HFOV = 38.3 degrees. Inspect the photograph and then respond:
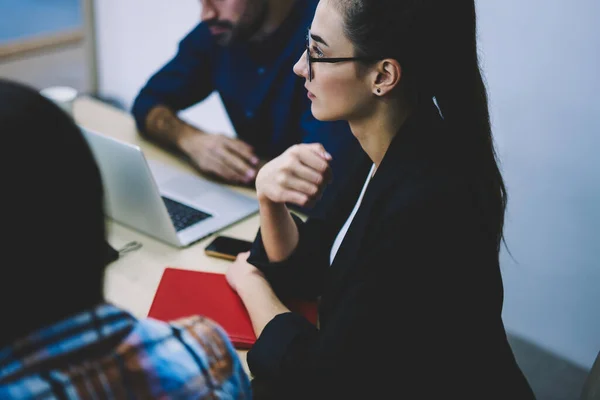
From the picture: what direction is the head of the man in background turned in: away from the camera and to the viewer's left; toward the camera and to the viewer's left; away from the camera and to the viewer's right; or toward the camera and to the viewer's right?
toward the camera and to the viewer's left

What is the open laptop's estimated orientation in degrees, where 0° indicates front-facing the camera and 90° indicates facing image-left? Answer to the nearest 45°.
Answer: approximately 225°

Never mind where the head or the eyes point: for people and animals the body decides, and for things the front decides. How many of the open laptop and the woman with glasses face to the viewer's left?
1

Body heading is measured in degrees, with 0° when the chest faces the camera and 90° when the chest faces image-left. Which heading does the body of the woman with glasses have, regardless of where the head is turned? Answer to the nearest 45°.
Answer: approximately 90°

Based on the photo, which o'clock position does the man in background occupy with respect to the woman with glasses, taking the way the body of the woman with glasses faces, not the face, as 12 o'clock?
The man in background is roughly at 2 o'clock from the woman with glasses.

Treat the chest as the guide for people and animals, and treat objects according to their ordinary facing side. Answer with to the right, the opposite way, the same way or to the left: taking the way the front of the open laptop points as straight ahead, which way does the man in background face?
the opposite way

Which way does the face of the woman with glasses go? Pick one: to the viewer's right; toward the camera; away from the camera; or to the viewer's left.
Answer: to the viewer's left

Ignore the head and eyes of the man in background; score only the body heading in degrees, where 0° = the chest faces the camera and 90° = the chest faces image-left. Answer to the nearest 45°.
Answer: approximately 45°

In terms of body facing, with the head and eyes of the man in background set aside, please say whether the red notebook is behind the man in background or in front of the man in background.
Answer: in front
